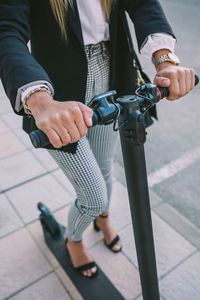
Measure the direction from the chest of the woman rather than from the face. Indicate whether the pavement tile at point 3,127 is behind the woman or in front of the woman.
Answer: behind

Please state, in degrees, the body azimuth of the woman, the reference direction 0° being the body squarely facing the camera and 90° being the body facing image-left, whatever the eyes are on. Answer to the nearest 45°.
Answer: approximately 315°
